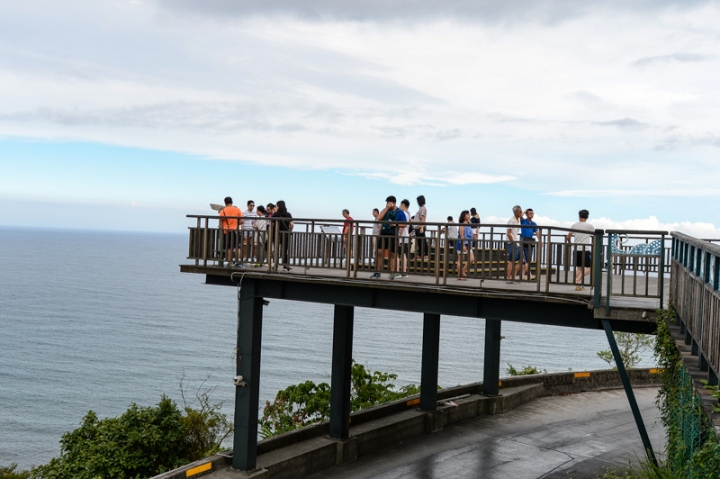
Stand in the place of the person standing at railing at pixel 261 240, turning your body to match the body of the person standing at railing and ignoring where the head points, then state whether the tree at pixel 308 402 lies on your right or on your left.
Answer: on your right

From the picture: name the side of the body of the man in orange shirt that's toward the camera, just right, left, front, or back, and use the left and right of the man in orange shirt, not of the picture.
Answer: back

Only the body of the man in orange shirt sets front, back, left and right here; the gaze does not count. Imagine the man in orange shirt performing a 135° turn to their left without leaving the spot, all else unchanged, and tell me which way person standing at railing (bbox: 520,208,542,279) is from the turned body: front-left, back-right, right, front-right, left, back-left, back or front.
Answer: left

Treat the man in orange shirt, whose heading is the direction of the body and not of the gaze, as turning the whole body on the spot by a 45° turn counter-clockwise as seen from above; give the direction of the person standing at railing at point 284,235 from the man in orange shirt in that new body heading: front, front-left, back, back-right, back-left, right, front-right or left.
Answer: back

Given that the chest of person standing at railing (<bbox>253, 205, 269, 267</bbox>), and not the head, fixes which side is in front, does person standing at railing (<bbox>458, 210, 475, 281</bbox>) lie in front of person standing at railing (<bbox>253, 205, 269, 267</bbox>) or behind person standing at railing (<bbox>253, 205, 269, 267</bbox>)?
behind
